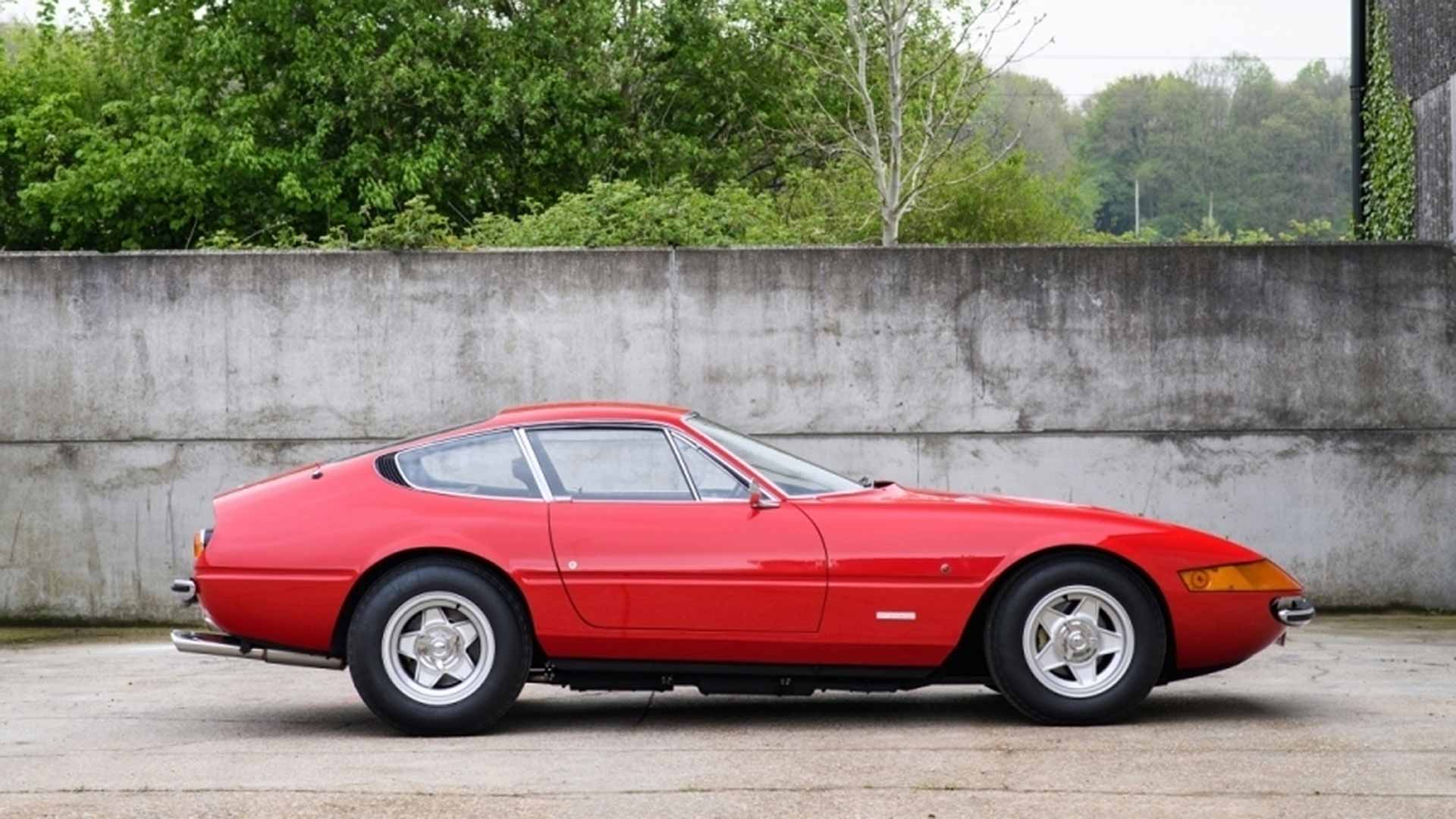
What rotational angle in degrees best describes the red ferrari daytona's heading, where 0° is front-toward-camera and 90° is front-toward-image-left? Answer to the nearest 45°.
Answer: approximately 270°

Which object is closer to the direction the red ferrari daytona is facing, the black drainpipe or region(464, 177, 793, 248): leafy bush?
the black drainpipe

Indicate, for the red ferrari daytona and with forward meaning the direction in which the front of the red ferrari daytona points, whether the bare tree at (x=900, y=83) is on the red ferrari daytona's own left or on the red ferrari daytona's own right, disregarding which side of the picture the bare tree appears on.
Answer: on the red ferrari daytona's own left

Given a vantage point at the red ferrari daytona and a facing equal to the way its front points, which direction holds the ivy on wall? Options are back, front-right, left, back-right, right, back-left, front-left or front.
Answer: front-left

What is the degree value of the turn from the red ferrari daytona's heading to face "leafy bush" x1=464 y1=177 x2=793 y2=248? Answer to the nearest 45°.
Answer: approximately 90° to its left

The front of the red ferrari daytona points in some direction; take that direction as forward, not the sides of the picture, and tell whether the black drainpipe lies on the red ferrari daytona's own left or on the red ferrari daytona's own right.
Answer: on the red ferrari daytona's own left
